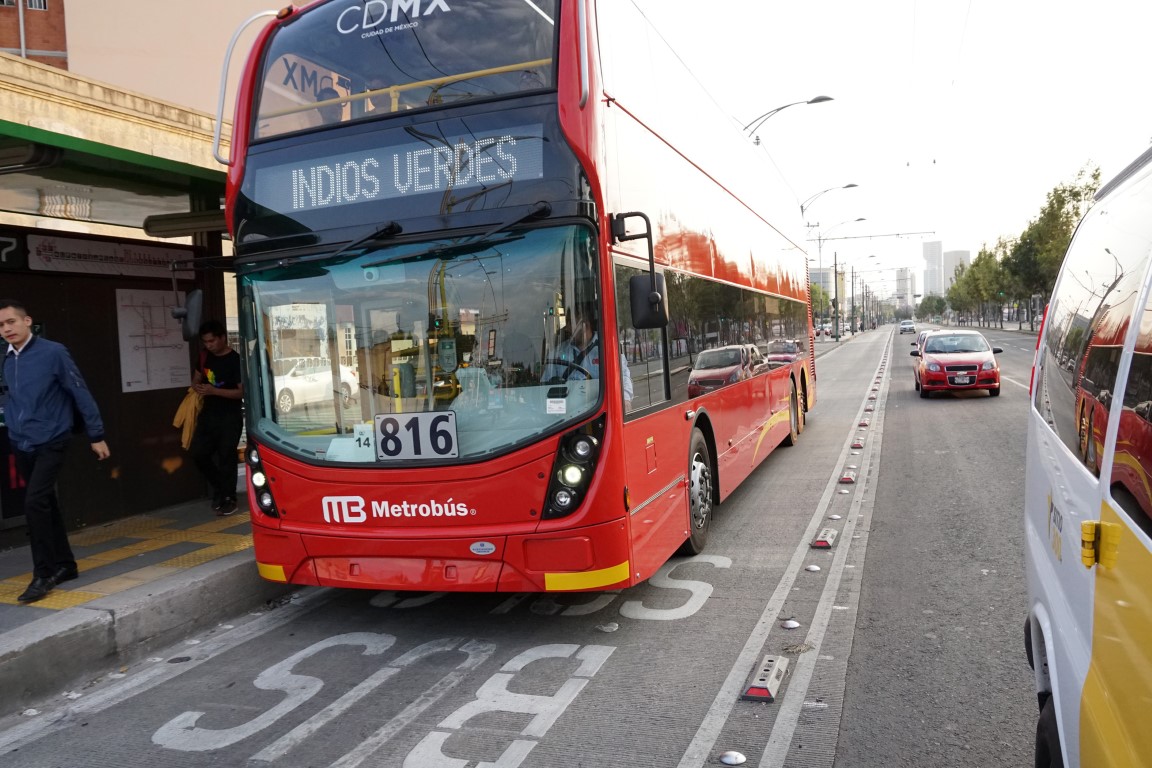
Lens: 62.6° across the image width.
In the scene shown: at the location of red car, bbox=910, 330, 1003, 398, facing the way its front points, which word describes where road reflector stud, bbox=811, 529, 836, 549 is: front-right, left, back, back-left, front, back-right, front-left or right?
front

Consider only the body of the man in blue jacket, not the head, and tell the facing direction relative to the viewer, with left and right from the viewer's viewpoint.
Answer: facing the viewer and to the left of the viewer

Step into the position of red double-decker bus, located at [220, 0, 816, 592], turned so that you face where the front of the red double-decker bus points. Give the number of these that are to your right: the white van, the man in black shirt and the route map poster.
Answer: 2

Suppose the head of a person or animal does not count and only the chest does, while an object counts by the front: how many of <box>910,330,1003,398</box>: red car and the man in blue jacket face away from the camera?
0

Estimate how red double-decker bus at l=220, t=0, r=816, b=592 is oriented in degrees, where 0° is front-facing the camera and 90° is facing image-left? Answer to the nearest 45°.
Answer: approximately 45°

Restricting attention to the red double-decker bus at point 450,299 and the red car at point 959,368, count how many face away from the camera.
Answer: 0

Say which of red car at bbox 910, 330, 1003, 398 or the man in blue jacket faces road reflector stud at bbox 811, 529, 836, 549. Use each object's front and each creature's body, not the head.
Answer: the red car

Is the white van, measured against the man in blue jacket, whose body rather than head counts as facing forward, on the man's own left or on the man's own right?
on the man's own left

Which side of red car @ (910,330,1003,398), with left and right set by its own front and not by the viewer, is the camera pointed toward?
front

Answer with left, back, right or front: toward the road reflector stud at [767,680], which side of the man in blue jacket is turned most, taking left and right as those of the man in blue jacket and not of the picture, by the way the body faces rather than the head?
left

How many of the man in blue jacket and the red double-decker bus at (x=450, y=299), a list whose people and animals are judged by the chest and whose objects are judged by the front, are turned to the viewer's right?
0

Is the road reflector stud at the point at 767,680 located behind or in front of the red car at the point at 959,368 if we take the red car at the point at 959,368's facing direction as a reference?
in front

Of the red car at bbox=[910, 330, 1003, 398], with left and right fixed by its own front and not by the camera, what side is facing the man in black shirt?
front
